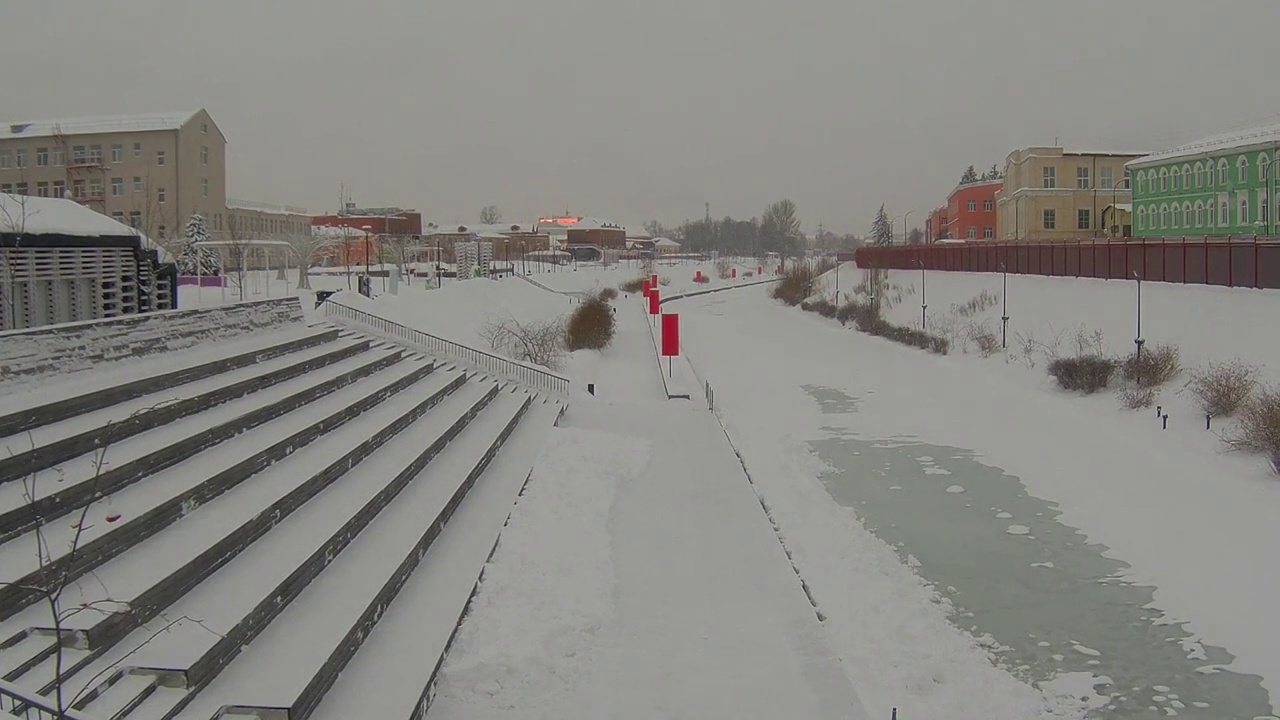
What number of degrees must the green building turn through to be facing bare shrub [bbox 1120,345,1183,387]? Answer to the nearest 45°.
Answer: approximately 45° to its left

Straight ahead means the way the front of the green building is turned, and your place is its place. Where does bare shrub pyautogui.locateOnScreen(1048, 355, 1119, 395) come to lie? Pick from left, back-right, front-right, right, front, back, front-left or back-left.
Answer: front-left

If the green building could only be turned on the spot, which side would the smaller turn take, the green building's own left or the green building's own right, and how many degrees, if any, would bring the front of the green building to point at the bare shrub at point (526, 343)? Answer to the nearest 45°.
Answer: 0° — it already faces it

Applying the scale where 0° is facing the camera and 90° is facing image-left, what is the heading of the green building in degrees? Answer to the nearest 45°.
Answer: approximately 45°

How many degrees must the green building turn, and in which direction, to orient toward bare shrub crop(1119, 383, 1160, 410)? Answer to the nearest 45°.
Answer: approximately 45° to its left

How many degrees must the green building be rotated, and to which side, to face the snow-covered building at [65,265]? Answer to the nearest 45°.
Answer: approximately 45° to its left
